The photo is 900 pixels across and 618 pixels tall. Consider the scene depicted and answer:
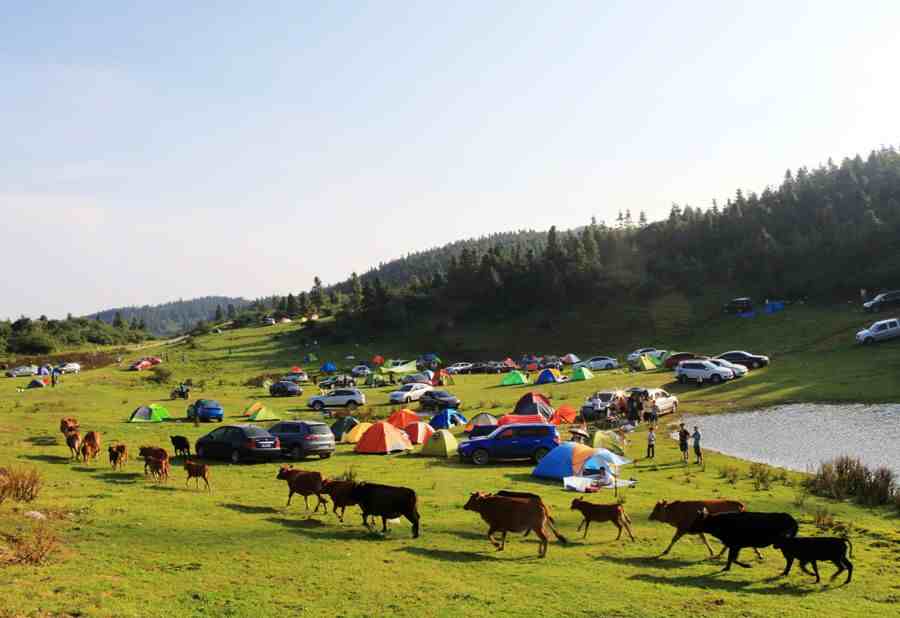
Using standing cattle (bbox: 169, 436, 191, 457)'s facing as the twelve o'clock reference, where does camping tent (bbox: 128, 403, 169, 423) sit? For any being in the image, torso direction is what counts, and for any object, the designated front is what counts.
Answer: The camping tent is roughly at 3 o'clock from the standing cattle.

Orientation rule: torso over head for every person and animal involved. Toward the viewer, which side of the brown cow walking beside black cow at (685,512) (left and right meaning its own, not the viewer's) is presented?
left

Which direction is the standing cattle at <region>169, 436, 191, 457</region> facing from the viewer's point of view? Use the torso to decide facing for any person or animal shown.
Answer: to the viewer's left

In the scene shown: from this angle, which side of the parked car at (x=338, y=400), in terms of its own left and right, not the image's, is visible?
left

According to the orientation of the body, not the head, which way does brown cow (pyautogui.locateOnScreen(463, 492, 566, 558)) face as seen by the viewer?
to the viewer's left

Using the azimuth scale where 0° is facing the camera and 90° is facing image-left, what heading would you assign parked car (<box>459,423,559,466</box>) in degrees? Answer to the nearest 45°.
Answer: approximately 90°

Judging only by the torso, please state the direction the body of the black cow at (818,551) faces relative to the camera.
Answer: to the viewer's left

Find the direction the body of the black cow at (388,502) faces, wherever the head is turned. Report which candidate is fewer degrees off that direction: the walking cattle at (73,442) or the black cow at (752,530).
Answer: the walking cattle

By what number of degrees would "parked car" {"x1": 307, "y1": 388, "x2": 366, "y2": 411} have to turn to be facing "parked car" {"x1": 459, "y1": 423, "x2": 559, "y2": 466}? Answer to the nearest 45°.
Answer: approximately 90° to its left

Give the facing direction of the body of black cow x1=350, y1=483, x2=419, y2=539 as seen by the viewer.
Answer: to the viewer's left
